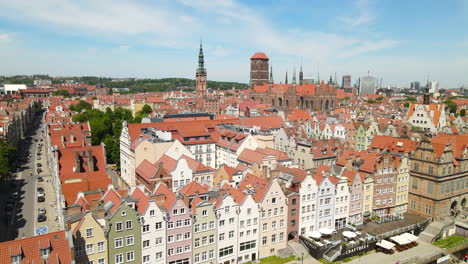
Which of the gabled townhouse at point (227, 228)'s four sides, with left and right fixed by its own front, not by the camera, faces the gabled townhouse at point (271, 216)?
left

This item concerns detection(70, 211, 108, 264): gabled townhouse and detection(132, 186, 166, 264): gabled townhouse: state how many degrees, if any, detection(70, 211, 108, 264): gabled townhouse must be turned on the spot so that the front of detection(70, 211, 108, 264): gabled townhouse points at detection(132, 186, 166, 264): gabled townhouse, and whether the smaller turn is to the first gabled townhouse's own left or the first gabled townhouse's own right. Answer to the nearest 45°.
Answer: approximately 45° to the first gabled townhouse's own left

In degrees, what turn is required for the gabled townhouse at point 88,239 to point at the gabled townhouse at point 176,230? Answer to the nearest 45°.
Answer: approximately 45° to its left

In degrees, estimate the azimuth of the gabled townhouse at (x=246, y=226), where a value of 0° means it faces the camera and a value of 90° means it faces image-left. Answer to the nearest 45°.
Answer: approximately 315°

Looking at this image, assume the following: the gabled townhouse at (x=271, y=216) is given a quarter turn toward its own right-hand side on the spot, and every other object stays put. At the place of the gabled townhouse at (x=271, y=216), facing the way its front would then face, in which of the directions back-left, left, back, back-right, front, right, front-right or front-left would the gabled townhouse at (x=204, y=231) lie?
front

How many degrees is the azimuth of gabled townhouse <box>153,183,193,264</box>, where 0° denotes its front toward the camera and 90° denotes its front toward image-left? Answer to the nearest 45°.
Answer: approximately 315°

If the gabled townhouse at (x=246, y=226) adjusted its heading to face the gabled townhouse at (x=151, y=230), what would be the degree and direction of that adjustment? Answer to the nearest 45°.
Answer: approximately 90° to its right

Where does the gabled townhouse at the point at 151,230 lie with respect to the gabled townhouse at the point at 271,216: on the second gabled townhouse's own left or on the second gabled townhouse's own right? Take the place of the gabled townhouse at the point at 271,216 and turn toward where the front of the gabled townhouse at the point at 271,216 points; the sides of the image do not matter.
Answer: on the second gabled townhouse's own right

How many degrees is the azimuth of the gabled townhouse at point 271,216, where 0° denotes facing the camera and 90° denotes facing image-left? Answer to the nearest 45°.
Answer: approximately 315°
